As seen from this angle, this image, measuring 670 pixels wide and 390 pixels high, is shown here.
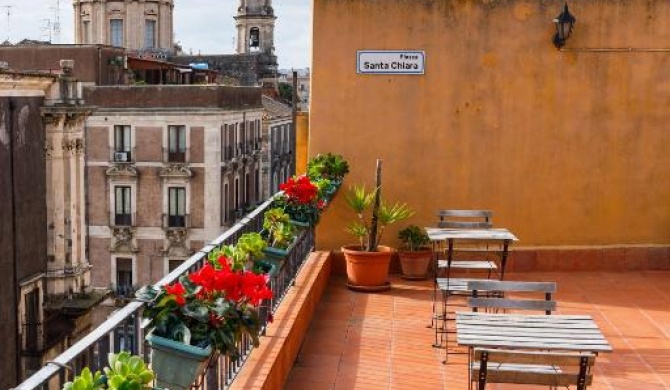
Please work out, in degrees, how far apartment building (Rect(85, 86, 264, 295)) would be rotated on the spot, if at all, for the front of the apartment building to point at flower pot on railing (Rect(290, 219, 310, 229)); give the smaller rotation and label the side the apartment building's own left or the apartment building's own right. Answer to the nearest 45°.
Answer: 0° — it already faces it

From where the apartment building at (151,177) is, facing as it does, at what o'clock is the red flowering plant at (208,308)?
The red flowering plant is roughly at 12 o'clock from the apartment building.

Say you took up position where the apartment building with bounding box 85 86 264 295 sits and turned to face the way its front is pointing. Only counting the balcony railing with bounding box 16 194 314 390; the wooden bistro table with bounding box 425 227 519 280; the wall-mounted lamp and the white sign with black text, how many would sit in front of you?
4

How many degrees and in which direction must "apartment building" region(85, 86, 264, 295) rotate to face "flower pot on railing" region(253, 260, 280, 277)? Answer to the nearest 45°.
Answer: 0° — it already faces it

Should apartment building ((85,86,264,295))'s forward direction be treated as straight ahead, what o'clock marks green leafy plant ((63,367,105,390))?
The green leafy plant is roughly at 12 o'clock from the apartment building.

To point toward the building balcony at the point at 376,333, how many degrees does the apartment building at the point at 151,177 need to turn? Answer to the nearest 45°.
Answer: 0° — it already faces it

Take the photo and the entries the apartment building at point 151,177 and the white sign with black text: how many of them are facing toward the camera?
2

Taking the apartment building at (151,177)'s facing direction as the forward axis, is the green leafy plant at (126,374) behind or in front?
in front

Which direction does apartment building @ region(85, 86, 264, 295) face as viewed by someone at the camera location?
facing the viewer

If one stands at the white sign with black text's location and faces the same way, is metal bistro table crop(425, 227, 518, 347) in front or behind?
in front

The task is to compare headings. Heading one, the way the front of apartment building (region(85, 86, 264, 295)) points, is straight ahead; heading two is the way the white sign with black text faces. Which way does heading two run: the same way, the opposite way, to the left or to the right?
the same way

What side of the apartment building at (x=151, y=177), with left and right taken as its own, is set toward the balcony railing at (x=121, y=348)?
front

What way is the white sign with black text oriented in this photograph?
toward the camera
